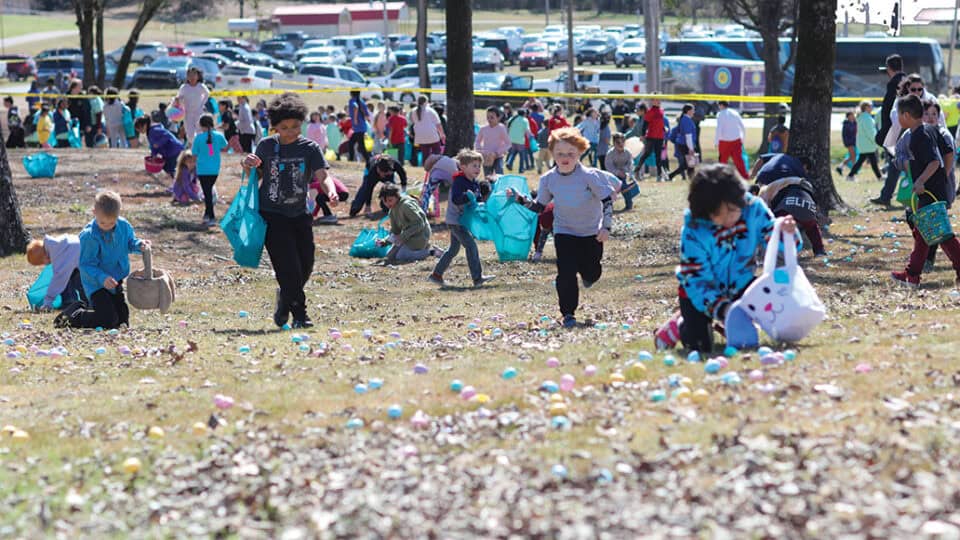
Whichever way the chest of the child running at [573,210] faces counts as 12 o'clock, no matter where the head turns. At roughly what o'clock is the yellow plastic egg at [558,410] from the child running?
The yellow plastic egg is roughly at 12 o'clock from the child running.

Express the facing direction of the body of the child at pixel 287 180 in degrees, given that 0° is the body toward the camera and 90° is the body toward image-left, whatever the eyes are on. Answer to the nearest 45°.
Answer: approximately 0°

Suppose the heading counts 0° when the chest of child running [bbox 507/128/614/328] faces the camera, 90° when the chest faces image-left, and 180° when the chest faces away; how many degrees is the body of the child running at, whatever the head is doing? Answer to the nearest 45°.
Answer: approximately 0°

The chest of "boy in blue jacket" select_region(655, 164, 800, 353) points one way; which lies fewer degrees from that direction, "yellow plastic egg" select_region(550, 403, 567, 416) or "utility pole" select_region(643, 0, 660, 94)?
the yellow plastic egg

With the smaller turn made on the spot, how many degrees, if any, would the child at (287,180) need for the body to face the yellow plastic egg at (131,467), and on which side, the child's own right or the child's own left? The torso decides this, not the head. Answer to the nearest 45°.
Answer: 0° — they already face it

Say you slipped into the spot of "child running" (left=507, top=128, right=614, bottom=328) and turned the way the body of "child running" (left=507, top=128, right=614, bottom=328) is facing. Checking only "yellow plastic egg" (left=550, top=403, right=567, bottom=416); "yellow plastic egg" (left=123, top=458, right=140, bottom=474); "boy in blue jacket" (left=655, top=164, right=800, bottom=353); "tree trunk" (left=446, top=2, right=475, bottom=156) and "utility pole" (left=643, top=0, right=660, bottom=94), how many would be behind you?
2
